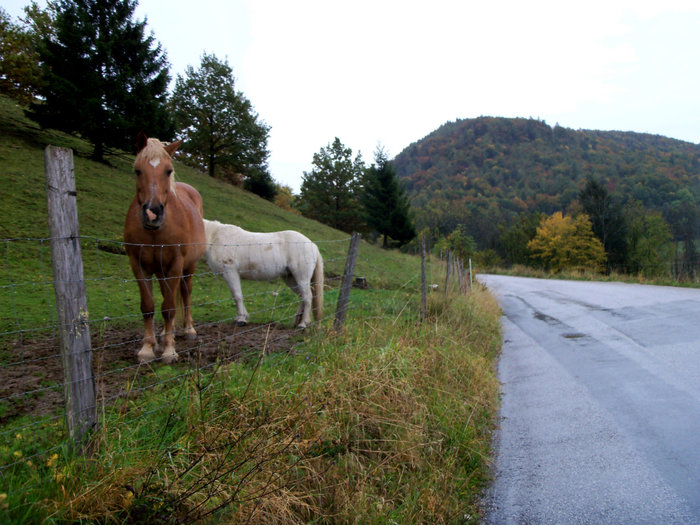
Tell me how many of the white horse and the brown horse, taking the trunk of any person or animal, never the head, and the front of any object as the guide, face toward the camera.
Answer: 1

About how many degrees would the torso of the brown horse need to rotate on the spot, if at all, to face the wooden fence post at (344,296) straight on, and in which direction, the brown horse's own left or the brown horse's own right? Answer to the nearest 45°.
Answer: approximately 90° to the brown horse's own left

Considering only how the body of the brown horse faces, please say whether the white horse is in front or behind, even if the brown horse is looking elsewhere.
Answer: behind

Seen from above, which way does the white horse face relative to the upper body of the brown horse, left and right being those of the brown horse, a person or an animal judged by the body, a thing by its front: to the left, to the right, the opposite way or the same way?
to the right

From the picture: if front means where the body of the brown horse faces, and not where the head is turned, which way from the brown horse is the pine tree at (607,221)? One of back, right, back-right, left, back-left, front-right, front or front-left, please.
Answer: back-left

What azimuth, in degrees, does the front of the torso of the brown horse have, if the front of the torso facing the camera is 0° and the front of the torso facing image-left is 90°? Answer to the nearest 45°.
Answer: approximately 0°

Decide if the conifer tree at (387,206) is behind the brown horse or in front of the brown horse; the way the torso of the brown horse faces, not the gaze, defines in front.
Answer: behind

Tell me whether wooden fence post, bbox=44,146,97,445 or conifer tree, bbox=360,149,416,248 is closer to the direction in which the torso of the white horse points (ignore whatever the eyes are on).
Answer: the wooden fence post

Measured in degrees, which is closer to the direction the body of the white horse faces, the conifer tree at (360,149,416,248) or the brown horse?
the brown horse

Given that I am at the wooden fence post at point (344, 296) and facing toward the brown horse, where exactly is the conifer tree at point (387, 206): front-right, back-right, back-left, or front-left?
back-right

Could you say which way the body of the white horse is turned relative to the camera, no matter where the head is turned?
to the viewer's left

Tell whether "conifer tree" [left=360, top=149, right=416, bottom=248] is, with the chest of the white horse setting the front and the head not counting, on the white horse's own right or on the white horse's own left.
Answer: on the white horse's own right
